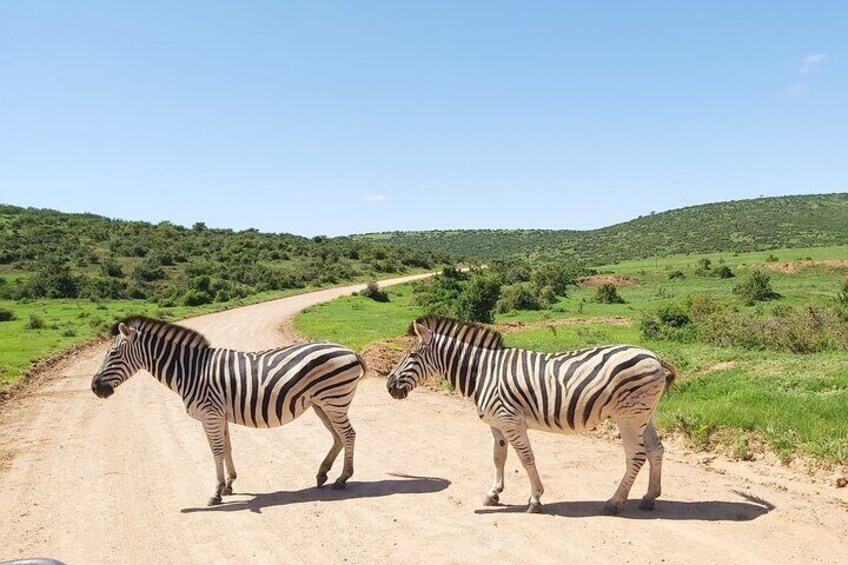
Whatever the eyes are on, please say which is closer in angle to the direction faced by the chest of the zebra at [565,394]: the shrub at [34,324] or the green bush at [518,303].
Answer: the shrub

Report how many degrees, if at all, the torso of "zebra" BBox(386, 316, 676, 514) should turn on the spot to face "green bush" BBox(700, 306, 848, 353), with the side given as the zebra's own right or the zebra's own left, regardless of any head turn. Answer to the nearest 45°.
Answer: approximately 135° to the zebra's own right

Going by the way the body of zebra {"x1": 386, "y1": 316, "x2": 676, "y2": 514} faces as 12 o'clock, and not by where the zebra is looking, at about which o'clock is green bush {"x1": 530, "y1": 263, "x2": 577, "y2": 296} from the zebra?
The green bush is roughly at 3 o'clock from the zebra.

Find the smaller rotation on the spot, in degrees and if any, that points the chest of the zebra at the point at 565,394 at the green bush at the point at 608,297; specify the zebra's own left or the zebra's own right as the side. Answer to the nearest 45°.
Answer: approximately 90° to the zebra's own right

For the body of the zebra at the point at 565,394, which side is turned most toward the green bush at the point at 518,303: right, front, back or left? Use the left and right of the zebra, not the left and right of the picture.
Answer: right

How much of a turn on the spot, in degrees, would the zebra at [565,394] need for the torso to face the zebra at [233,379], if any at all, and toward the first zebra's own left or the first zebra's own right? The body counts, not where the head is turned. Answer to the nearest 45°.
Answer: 0° — it already faces it

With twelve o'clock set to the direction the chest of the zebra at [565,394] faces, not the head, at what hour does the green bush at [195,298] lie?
The green bush is roughly at 2 o'clock from the zebra.

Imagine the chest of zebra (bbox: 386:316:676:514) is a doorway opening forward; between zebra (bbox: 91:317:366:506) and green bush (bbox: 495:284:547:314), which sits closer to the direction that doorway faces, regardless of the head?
the zebra

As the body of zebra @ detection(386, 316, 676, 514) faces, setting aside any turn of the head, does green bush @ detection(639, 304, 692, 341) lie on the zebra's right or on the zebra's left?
on the zebra's right

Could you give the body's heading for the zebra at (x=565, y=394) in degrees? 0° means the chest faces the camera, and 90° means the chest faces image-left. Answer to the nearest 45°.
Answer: approximately 90°

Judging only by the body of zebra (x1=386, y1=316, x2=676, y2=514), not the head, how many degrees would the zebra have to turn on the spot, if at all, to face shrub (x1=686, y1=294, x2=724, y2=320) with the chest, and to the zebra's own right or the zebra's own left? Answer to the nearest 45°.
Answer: approximately 90° to the zebra's own right
